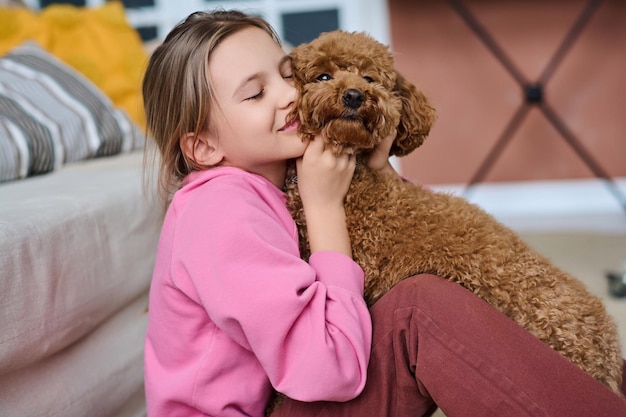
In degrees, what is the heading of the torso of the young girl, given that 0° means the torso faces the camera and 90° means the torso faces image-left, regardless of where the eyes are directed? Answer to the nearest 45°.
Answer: approximately 270°
